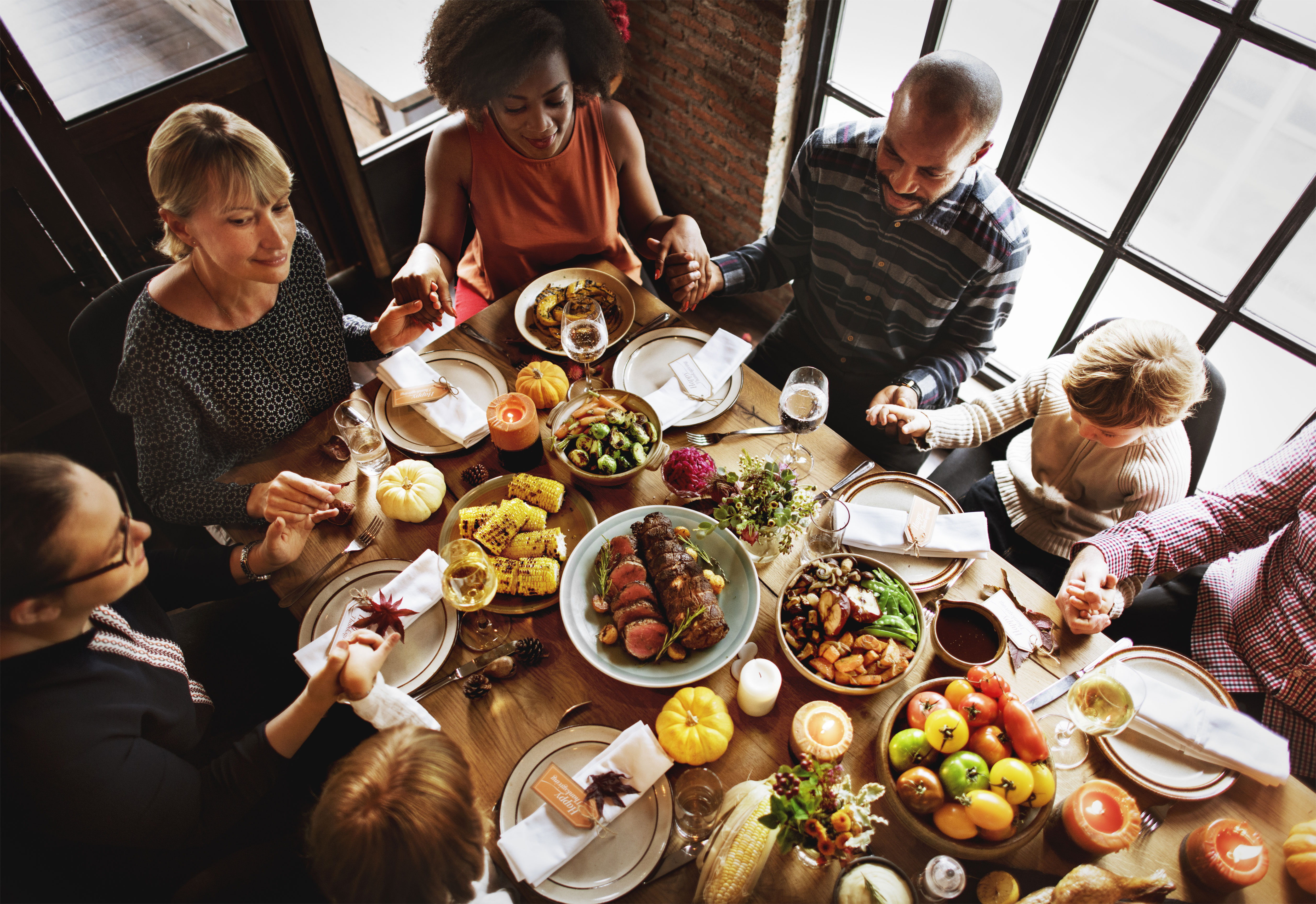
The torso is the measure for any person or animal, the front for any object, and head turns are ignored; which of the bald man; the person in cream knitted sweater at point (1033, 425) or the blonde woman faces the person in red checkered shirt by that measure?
the blonde woman

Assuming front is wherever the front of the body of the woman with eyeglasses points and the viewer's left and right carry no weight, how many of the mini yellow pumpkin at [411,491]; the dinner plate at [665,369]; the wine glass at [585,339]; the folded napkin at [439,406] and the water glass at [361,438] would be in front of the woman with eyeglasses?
5

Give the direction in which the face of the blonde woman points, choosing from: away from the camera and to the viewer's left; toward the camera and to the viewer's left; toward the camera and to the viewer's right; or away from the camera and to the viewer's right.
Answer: toward the camera and to the viewer's right

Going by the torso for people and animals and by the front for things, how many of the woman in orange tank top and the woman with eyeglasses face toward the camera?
1

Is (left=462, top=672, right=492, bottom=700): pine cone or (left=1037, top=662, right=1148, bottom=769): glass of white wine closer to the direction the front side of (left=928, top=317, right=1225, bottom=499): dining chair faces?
the pine cone

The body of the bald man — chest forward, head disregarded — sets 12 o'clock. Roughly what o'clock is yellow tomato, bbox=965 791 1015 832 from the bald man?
The yellow tomato is roughly at 10 o'clock from the bald man.

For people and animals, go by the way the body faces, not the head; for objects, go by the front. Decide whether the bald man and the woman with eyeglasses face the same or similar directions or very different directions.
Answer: very different directions

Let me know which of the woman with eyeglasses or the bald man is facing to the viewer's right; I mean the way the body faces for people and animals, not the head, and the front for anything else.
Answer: the woman with eyeglasses

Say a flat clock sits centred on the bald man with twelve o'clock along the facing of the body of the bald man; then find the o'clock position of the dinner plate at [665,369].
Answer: The dinner plate is roughly at 12 o'clock from the bald man.

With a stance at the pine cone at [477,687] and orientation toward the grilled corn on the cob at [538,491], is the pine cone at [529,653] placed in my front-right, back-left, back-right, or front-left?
front-right

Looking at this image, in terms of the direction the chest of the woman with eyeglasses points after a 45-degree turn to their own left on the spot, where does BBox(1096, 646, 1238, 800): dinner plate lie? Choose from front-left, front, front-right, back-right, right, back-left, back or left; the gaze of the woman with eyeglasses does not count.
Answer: right

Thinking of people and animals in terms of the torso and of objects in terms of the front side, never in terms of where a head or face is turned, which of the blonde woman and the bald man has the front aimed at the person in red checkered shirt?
the blonde woman

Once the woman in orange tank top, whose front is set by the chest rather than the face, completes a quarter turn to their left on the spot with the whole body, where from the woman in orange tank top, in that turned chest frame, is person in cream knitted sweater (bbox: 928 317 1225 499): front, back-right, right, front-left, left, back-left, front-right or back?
front-right

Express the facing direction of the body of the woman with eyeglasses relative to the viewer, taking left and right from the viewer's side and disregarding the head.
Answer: facing to the right of the viewer

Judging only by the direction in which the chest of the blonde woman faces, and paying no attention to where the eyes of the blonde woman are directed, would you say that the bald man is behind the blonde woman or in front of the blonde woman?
in front

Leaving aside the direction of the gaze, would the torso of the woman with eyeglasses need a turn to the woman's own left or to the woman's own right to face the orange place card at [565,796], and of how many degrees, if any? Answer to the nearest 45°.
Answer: approximately 45° to the woman's own right

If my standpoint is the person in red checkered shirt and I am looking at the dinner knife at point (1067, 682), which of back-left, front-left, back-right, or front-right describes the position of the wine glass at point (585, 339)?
front-right

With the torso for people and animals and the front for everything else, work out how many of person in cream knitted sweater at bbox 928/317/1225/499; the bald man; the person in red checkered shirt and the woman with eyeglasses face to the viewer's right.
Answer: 1

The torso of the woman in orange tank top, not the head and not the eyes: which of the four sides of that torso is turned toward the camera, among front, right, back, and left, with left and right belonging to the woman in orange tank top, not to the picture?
front
